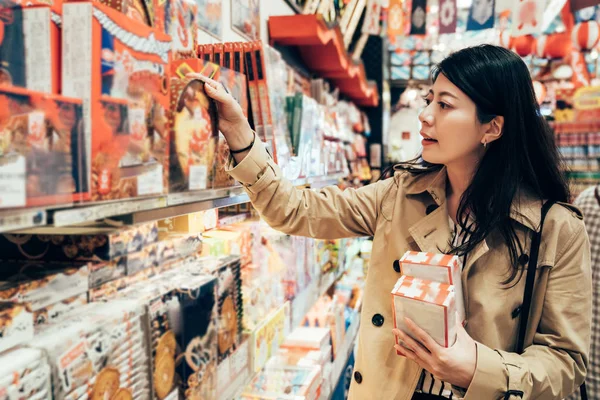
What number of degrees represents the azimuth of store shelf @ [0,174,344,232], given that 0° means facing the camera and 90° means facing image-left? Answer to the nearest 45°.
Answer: approximately 315°

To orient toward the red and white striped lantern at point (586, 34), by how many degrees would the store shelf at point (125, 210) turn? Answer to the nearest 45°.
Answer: approximately 90° to its left

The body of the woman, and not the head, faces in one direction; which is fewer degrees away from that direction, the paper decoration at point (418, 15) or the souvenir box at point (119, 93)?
the souvenir box

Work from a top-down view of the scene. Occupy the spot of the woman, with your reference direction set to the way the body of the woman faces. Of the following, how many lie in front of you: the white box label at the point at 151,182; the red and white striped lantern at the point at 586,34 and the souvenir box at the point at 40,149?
2

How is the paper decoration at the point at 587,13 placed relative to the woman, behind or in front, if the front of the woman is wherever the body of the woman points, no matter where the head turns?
behind

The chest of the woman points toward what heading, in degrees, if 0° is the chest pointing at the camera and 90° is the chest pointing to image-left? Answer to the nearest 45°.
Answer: approximately 45°
